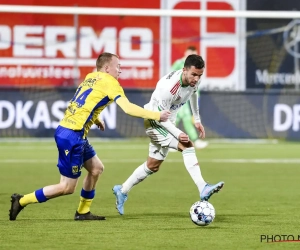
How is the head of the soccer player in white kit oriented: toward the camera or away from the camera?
toward the camera

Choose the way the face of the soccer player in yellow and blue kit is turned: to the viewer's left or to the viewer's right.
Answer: to the viewer's right

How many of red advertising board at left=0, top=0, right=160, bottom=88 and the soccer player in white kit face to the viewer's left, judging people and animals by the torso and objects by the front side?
0

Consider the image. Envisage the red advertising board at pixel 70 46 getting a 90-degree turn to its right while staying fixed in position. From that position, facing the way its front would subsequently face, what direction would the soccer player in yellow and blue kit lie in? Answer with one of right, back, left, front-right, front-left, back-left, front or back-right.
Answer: left

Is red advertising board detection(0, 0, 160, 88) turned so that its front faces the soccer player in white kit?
yes

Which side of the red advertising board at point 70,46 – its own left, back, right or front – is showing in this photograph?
front

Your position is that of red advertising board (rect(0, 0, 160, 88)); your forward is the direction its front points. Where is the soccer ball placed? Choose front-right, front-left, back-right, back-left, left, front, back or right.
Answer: front

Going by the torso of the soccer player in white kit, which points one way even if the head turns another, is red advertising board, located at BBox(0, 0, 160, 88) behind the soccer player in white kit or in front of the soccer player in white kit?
behind

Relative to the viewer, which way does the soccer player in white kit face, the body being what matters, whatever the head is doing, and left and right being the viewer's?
facing the viewer and to the right of the viewer

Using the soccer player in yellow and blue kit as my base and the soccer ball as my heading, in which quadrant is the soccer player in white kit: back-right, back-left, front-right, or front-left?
front-left

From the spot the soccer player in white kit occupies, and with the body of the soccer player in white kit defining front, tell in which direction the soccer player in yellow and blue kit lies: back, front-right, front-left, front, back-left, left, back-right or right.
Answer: right
